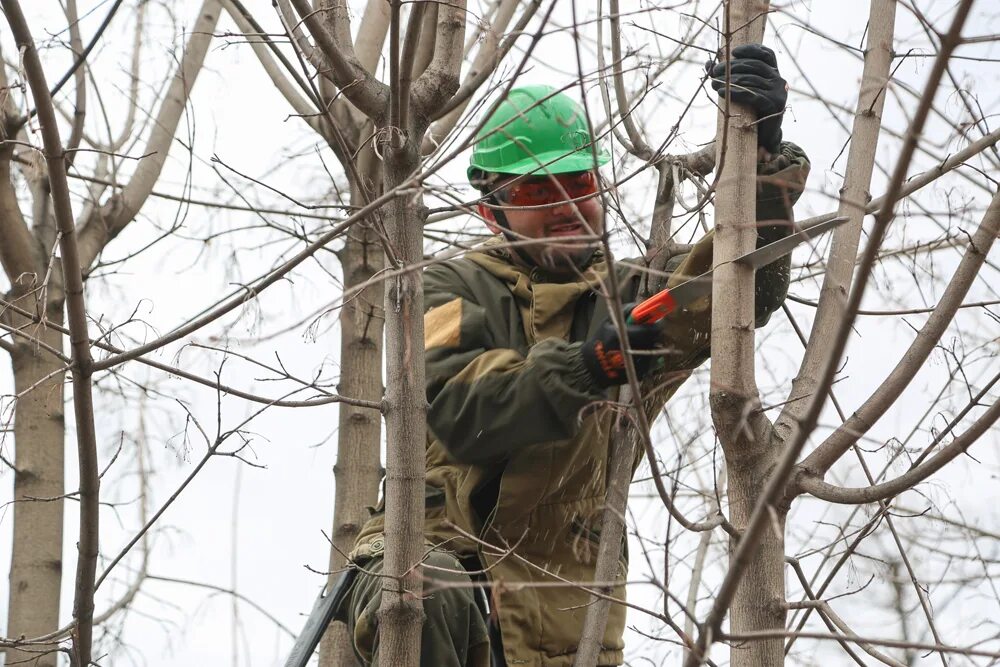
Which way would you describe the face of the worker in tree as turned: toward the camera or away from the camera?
toward the camera

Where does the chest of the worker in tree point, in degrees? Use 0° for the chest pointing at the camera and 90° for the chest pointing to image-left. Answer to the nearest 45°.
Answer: approximately 315°
